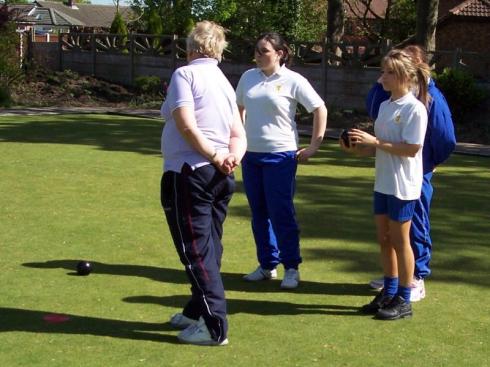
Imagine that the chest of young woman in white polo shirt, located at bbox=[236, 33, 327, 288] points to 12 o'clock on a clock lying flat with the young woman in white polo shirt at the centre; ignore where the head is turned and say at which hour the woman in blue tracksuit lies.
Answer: The woman in blue tracksuit is roughly at 8 o'clock from the young woman in white polo shirt.

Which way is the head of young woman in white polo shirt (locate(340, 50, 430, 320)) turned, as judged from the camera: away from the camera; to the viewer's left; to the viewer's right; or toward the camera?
to the viewer's left

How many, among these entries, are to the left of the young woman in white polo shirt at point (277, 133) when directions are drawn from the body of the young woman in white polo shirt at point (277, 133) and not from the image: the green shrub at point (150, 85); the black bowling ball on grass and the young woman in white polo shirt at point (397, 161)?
1

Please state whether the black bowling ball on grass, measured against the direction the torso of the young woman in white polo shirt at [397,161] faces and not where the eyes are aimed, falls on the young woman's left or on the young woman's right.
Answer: on the young woman's right

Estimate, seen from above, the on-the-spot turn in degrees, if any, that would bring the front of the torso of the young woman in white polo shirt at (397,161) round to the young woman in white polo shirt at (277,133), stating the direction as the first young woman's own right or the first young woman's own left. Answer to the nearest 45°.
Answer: approximately 90° to the first young woman's own right

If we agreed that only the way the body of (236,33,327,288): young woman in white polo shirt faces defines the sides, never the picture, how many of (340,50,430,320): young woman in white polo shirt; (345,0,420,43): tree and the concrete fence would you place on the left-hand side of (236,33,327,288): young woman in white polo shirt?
1

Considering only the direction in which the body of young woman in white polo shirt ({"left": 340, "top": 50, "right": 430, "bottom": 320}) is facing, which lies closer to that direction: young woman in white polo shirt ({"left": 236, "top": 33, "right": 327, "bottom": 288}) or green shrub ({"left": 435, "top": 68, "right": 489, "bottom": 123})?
the young woman in white polo shirt

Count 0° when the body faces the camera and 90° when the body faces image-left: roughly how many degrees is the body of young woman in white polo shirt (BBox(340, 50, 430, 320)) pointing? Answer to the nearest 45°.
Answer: approximately 45°

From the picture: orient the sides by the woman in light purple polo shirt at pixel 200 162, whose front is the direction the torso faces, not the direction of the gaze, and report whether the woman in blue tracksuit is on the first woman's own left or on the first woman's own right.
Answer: on the first woman's own right
